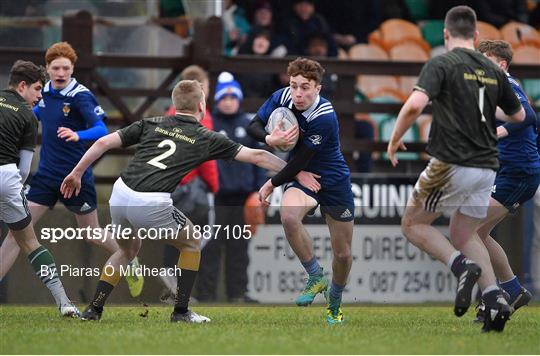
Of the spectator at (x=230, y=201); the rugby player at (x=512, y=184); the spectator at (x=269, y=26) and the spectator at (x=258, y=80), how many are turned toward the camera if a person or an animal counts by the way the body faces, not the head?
3

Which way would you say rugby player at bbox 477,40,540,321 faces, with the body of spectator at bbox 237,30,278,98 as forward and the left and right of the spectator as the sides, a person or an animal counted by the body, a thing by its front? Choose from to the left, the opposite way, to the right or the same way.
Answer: to the right

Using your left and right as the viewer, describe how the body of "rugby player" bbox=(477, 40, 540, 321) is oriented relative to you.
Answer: facing to the left of the viewer

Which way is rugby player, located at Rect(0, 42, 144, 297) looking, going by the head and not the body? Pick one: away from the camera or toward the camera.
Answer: toward the camera

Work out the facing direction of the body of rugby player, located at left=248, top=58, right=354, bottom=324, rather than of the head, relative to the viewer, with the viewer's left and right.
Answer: facing the viewer and to the left of the viewer

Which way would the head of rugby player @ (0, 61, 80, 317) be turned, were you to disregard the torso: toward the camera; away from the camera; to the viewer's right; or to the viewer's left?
to the viewer's right

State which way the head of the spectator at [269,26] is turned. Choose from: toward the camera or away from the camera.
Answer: toward the camera

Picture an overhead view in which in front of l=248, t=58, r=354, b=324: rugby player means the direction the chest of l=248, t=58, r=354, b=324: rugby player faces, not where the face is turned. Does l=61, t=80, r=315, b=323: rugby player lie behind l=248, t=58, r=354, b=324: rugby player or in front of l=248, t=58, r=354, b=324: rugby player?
in front

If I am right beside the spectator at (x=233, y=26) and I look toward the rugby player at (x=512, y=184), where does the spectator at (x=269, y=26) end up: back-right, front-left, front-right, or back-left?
front-left

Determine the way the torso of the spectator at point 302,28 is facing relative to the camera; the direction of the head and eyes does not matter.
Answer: toward the camera

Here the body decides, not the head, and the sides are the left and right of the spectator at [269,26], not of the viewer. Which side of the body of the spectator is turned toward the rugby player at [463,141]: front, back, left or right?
front

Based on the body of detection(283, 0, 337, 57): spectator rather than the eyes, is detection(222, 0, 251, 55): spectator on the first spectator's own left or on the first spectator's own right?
on the first spectator's own right

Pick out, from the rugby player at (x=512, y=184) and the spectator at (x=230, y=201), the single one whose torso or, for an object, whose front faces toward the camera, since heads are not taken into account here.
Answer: the spectator

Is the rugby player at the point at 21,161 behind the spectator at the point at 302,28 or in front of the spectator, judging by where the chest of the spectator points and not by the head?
in front

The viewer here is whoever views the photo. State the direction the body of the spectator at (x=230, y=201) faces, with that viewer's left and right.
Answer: facing the viewer
